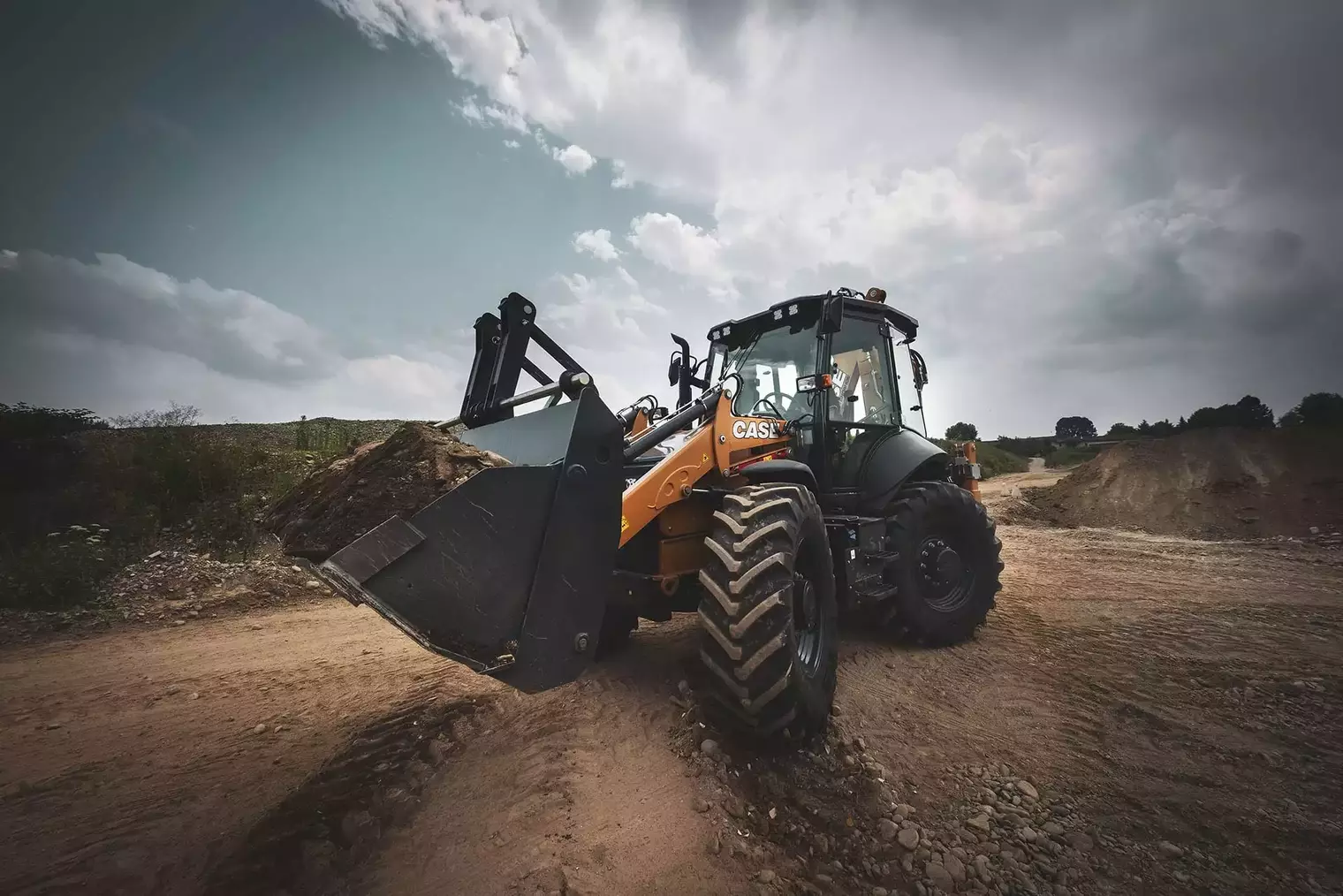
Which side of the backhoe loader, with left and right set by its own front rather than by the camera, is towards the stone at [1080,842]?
left

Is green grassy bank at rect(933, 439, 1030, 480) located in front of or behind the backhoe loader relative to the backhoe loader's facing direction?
behind

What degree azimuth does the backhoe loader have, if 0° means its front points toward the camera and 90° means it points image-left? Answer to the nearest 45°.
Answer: approximately 45°

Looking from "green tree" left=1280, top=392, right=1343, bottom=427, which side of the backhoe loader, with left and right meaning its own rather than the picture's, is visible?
back

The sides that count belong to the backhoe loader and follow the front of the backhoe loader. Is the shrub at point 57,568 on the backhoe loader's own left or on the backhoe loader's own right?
on the backhoe loader's own right

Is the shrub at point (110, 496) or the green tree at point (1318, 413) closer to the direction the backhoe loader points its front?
the shrub

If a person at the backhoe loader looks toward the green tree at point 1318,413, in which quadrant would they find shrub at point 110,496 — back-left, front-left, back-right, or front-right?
back-left

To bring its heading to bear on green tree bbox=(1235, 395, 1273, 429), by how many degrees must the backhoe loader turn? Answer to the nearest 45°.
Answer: approximately 180°

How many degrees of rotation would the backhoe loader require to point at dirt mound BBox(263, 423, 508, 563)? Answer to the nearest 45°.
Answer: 0° — it already faces it
